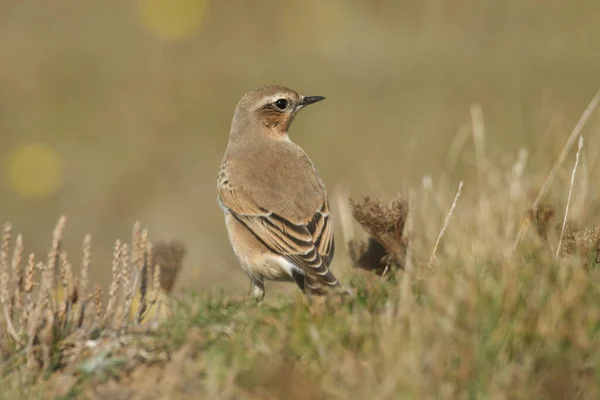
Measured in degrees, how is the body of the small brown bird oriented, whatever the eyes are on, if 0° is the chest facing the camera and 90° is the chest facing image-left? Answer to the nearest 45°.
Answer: approximately 135°

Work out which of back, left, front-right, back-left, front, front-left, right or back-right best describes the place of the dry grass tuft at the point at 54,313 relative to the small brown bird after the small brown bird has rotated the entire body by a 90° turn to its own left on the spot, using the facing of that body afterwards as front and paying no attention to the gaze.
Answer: front
